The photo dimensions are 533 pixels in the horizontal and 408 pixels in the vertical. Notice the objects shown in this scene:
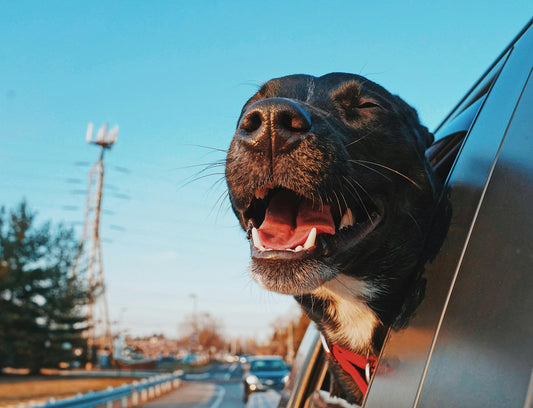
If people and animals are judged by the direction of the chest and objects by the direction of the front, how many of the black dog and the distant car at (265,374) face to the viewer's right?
0

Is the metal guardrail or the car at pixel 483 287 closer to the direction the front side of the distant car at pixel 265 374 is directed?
the car

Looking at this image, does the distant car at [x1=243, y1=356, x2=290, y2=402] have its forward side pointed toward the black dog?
yes

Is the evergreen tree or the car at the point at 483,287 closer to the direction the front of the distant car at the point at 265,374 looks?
the car

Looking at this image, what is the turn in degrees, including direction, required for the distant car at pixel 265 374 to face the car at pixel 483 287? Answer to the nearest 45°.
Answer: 0° — it already faces it

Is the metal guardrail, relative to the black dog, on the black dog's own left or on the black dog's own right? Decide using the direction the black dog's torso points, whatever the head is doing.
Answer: on the black dog's own right

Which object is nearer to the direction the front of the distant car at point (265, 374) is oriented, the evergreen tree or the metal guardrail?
the metal guardrail

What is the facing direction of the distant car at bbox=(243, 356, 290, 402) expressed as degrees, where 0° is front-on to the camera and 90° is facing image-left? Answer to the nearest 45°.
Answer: approximately 0°

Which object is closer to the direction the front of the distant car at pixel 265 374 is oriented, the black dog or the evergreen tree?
the black dog
